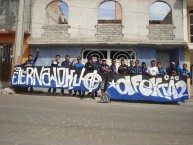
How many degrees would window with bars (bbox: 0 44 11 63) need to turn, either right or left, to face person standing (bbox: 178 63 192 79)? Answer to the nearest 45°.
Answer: approximately 45° to its left

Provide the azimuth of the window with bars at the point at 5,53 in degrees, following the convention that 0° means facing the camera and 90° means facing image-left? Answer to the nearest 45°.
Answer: approximately 0°

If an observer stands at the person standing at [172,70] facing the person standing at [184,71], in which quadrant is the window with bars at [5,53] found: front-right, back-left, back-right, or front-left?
back-left

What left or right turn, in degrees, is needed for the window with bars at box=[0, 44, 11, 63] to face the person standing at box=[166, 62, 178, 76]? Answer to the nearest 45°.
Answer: approximately 45° to its left

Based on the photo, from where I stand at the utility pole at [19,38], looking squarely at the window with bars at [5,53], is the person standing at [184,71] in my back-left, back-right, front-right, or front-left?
back-right

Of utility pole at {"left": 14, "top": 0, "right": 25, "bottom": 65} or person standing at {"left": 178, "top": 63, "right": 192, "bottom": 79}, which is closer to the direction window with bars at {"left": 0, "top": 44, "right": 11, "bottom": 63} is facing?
the utility pole
